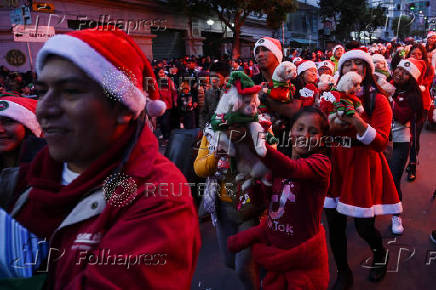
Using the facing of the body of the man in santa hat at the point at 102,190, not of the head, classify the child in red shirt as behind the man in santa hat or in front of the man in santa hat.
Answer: behind

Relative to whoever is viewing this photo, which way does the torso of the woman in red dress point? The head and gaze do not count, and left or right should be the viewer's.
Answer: facing the viewer and to the left of the viewer

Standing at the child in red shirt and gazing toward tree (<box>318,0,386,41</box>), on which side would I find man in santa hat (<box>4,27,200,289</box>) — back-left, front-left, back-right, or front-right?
back-left

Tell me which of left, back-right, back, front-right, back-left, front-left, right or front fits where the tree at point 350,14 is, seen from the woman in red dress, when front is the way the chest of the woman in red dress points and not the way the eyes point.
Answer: back-right

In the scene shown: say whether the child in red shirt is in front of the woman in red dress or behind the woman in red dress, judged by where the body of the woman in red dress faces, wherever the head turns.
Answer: in front

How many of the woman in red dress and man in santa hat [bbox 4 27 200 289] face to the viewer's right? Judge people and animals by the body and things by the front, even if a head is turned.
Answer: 0

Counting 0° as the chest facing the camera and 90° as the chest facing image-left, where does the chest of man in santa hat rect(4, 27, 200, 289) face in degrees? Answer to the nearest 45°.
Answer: approximately 45°

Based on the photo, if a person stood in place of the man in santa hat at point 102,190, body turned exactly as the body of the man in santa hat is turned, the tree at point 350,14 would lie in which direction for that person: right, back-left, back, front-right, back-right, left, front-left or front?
back
